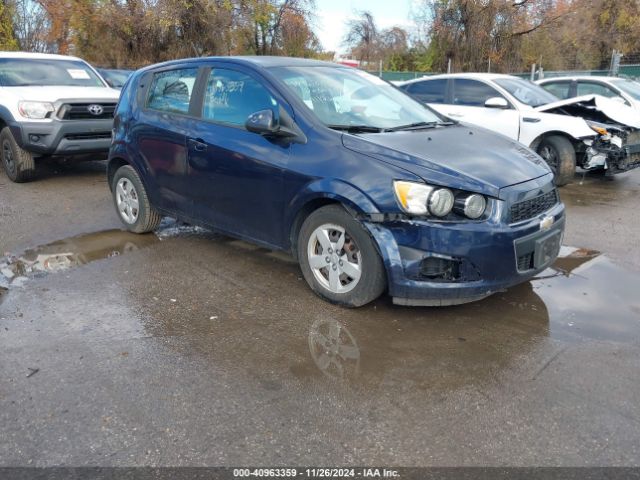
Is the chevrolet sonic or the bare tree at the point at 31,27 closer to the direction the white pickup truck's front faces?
the chevrolet sonic

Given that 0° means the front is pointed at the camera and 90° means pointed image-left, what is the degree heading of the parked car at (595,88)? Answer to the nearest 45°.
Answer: approximately 315°

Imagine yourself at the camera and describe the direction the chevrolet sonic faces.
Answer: facing the viewer and to the right of the viewer

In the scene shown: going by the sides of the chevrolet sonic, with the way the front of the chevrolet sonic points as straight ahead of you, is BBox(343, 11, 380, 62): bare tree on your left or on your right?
on your left

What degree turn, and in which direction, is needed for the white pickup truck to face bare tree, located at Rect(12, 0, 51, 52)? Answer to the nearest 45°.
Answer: approximately 135° to its left

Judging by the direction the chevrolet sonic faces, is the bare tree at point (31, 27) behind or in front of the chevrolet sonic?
behind

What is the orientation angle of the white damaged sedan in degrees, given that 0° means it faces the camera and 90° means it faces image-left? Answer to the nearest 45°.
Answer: approximately 315°

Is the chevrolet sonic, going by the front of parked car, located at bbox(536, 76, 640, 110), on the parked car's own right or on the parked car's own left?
on the parked car's own right

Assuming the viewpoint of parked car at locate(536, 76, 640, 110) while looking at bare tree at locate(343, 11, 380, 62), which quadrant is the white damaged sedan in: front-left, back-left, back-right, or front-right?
back-left

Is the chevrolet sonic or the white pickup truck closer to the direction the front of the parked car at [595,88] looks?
the chevrolet sonic

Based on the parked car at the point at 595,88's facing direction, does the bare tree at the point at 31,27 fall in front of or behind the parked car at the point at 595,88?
behind

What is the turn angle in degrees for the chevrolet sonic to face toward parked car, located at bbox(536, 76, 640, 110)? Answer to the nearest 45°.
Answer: approximately 90° to its left
